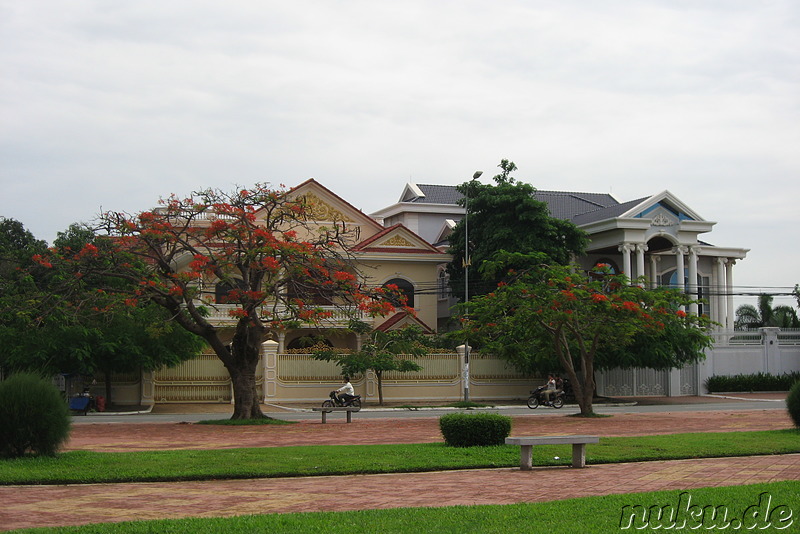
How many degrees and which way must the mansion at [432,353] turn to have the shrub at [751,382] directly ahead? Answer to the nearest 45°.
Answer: approximately 90° to its left

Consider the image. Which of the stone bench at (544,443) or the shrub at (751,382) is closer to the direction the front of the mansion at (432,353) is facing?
the stone bench

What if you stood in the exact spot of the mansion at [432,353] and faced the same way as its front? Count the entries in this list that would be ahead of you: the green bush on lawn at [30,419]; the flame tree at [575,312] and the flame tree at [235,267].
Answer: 3

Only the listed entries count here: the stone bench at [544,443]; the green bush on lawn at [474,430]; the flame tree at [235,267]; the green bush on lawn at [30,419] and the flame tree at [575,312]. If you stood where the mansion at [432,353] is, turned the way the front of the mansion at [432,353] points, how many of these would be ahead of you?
5

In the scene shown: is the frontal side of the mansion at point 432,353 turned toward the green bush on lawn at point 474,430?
yes

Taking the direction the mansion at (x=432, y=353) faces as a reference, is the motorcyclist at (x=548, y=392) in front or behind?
in front

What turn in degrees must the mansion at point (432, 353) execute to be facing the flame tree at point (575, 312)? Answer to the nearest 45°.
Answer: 0° — it already faces it

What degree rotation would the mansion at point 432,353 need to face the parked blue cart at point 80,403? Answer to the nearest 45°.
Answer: approximately 45° to its right
